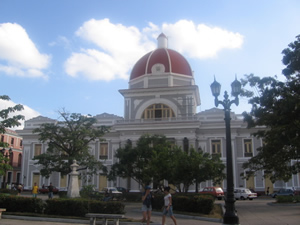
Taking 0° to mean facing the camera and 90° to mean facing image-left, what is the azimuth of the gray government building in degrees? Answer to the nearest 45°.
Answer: approximately 0°

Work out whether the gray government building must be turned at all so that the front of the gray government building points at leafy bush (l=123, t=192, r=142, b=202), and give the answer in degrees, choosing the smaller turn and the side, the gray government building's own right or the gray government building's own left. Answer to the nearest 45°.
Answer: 0° — it already faces it

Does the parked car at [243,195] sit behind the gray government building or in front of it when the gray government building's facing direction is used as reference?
in front

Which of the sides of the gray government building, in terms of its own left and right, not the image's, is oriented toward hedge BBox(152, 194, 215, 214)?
front

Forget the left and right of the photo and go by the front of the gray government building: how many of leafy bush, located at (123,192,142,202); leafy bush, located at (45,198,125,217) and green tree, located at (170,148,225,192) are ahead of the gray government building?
3

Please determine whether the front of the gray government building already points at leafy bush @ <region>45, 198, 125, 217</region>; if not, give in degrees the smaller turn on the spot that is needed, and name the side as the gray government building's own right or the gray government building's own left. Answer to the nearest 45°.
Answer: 0° — it already faces it

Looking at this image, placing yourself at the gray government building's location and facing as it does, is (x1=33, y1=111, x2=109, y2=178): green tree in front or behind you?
in front

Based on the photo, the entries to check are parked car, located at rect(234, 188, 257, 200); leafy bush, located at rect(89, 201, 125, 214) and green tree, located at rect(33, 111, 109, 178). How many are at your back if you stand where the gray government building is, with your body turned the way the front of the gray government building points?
0

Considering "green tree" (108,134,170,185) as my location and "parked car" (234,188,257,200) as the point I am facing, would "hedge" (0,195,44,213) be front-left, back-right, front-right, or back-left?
back-right

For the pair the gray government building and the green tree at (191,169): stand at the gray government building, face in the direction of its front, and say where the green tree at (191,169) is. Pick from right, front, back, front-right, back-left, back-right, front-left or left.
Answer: front

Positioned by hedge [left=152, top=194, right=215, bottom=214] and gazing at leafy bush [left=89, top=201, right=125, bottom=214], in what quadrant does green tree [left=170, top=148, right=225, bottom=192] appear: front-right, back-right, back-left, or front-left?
back-right

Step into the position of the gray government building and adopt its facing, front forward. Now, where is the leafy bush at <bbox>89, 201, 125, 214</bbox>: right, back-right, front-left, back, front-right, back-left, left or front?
front
